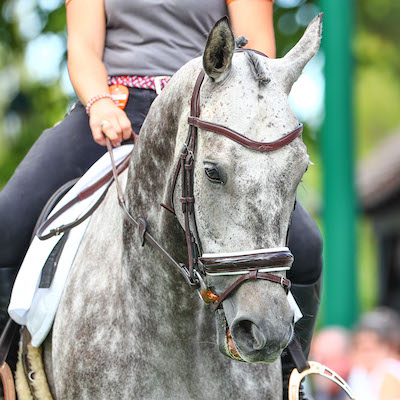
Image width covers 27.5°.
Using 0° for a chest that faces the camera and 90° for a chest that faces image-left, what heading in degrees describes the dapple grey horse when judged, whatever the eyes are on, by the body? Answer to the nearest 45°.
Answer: approximately 315°

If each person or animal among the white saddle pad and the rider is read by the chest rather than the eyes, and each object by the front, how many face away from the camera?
0

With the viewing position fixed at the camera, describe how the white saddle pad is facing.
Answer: facing the viewer and to the right of the viewer

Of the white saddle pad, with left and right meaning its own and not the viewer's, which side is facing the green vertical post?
left

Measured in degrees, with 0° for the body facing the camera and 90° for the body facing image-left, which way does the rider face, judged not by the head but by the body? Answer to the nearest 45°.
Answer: approximately 0°
